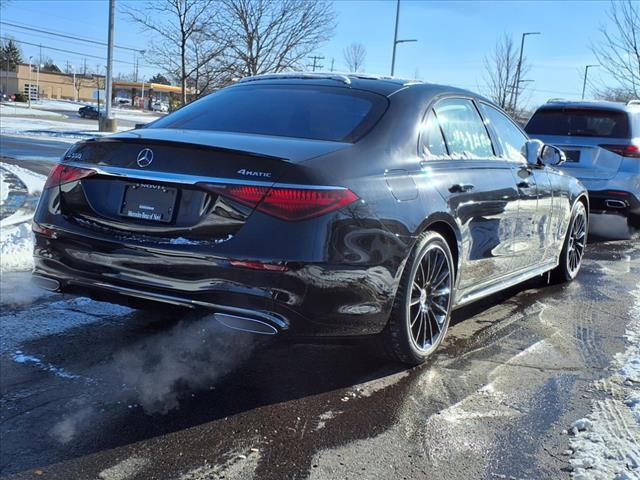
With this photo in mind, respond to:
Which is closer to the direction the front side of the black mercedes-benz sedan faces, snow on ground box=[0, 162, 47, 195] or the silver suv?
the silver suv

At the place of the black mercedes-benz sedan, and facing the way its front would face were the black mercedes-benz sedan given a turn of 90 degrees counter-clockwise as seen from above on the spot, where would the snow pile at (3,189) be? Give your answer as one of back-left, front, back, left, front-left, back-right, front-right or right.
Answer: front

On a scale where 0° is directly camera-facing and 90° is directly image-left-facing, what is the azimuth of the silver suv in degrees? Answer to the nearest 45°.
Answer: approximately 225°

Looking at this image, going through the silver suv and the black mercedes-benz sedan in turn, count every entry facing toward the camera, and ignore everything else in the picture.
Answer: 0

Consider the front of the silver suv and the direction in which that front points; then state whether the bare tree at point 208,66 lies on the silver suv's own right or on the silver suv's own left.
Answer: on the silver suv's own left

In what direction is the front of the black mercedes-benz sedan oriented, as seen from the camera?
facing away from the viewer and to the right of the viewer

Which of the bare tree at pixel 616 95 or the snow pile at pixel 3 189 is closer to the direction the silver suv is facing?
the bare tree

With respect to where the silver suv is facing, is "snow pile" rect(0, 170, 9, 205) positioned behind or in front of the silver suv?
behind

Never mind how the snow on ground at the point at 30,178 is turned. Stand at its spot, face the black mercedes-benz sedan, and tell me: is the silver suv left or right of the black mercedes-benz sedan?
left

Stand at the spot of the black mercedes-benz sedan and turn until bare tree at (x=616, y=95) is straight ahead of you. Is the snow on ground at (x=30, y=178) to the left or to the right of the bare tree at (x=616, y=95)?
left

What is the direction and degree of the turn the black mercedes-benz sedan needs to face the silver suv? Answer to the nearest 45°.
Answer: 0° — it already faces it

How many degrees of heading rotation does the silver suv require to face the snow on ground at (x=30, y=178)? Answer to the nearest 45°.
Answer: approximately 135° to its left
